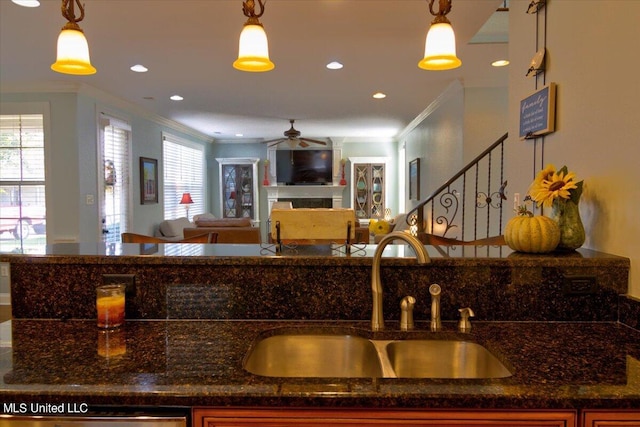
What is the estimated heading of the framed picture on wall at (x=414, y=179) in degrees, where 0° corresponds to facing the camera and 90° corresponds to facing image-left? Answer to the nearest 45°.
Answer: approximately 90°

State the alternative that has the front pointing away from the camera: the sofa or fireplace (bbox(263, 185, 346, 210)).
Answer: the sofa

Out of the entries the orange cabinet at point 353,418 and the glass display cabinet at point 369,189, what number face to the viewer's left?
0

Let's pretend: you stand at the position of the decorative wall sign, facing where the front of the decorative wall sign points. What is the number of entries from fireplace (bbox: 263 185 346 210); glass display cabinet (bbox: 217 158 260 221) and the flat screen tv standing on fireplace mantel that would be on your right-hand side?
3

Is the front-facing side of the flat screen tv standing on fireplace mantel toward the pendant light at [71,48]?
yes

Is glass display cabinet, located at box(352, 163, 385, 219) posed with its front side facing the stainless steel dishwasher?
yes

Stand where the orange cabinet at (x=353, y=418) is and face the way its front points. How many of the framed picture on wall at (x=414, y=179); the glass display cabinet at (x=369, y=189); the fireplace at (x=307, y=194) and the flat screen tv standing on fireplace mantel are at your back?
4

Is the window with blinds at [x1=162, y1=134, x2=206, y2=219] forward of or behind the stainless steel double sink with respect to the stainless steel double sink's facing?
behind

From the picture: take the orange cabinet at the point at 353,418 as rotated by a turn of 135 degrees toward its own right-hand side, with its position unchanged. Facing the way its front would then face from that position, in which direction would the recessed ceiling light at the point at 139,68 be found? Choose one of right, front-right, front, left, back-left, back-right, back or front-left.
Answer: front

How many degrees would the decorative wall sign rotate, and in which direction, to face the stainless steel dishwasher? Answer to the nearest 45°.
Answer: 0° — it already faces it

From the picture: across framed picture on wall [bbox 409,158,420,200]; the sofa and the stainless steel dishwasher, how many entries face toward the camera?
1

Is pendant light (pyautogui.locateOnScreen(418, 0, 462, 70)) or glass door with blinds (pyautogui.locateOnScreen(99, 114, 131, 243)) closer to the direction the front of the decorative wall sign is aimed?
the pendant light

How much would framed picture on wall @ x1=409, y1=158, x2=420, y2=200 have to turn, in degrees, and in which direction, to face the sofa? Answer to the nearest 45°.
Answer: approximately 45° to its left

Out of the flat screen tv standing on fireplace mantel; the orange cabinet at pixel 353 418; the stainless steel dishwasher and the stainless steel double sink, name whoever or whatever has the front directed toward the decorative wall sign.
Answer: the flat screen tv standing on fireplace mantel

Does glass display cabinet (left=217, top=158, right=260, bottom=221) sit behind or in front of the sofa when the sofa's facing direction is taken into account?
in front
